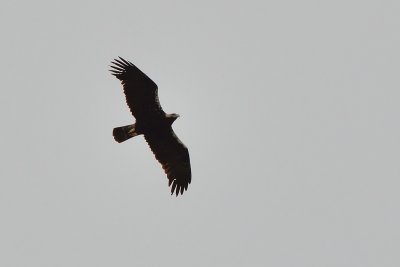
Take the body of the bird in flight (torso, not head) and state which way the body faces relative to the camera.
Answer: to the viewer's right
